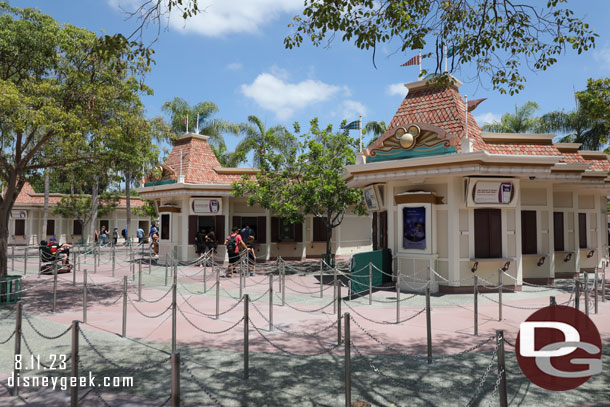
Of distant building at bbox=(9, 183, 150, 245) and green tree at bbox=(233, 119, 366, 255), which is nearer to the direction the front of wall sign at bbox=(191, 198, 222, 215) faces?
the green tree

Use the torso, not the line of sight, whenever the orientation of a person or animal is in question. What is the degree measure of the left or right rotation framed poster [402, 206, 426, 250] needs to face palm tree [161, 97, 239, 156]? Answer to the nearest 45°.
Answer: approximately 90° to its right

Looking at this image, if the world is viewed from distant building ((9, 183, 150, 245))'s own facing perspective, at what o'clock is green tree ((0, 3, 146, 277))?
The green tree is roughly at 12 o'clock from the distant building.

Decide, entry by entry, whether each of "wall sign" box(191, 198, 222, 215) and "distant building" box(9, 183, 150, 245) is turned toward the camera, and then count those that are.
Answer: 2

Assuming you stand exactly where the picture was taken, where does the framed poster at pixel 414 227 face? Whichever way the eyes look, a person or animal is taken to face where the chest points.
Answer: facing the viewer and to the left of the viewer

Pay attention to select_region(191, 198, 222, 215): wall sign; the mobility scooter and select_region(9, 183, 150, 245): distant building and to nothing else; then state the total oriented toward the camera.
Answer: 2
